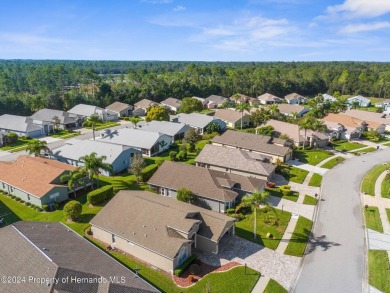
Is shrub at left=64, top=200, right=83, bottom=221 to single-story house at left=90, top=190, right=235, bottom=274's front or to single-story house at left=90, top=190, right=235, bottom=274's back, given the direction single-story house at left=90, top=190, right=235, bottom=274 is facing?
to the back

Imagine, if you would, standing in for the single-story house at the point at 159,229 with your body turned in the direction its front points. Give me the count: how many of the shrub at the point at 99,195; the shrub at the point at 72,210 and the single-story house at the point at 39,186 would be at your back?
3

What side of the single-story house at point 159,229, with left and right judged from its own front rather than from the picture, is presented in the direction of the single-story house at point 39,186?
back

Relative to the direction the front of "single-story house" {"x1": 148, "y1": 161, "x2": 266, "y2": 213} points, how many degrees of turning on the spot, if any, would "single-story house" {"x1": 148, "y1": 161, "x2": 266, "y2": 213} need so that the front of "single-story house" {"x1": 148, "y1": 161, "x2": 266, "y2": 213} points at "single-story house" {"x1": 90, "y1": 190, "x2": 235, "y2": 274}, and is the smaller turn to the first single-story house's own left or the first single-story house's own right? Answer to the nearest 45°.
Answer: approximately 90° to the first single-story house's own right

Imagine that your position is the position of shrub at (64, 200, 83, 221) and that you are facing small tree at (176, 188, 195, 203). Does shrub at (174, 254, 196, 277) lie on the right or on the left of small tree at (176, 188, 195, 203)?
right

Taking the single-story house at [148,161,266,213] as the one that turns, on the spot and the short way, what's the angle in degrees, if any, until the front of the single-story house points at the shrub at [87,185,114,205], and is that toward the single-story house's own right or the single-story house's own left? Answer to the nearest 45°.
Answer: approximately 135° to the single-story house's own right

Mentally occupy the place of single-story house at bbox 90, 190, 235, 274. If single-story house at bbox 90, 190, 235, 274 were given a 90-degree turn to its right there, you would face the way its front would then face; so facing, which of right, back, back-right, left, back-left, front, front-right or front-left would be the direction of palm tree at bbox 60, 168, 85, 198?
right

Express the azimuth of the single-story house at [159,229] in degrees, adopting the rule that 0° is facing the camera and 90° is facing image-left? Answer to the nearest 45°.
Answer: approximately 315°

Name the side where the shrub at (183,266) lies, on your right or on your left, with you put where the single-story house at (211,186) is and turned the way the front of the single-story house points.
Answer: on your right

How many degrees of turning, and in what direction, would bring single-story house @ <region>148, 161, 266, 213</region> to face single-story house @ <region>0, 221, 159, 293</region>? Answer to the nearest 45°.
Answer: approximately 90° to its right

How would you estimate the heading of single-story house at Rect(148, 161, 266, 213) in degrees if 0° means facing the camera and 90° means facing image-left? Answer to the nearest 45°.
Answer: approximately 315°

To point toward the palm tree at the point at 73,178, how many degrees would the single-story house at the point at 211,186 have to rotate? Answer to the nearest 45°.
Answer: approximately 135° to its right
